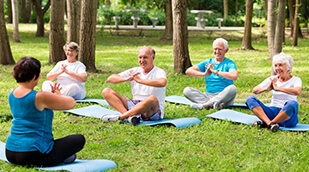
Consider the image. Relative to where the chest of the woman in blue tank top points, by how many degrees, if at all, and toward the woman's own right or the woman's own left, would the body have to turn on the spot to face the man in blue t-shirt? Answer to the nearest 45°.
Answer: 0° — they already face them

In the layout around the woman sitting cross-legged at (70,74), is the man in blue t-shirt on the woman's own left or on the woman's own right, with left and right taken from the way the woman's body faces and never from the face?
on the woman's own left

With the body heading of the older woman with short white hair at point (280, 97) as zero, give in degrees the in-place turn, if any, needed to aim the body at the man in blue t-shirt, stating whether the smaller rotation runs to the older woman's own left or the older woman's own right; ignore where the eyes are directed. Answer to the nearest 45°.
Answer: approximately 90° to the older woman's own right

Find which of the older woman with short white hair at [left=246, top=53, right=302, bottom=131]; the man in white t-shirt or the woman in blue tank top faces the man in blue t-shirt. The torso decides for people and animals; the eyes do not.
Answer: the woman in blue tank top

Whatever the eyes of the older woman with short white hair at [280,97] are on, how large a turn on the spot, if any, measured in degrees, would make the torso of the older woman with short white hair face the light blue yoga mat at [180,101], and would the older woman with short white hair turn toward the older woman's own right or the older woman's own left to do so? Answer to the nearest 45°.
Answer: approximately 90° to the older woman's own right

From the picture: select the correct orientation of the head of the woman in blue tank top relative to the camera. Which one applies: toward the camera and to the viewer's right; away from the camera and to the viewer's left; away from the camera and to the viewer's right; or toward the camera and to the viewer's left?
away from the camera and to the viewer's right

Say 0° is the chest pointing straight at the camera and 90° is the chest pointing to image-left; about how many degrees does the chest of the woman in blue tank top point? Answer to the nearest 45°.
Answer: approximately 225°

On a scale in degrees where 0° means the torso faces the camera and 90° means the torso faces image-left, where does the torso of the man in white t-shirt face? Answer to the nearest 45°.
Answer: approximately 45°

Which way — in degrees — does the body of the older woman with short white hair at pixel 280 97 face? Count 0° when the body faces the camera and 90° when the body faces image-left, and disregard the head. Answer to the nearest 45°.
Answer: approximately 45°
